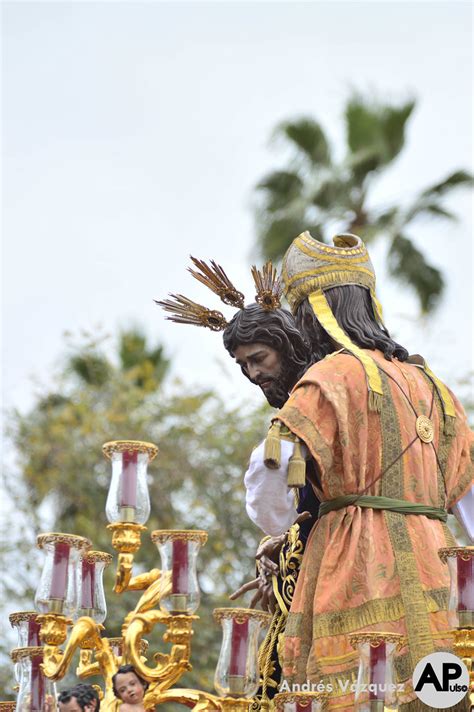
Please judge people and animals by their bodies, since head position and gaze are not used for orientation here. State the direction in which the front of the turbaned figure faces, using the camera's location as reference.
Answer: facing away from the viewer and to the left of the viewer

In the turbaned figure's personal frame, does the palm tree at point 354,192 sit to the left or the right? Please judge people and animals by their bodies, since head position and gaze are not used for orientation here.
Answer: on its right
